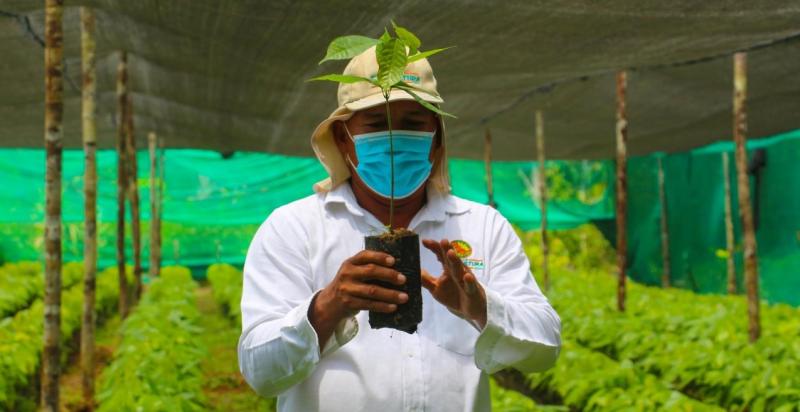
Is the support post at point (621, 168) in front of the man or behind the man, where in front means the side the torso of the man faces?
behind

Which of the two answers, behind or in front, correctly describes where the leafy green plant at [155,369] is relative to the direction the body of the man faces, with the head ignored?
behind

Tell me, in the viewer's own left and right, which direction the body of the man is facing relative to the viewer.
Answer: facing the viewer

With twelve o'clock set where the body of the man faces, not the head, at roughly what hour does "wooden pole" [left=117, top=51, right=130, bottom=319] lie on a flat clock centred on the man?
The wooden pole is roughly at 5 o'clock from the man.

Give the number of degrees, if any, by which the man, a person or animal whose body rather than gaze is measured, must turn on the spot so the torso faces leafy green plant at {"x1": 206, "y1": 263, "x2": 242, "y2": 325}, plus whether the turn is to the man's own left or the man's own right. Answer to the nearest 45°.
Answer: approximately 180°

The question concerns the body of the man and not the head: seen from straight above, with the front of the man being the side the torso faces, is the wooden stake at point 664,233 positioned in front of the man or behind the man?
behind

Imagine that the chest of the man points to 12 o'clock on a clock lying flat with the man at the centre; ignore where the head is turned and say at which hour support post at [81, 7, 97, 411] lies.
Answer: The support post is roughly at 5 o'clock from the man.

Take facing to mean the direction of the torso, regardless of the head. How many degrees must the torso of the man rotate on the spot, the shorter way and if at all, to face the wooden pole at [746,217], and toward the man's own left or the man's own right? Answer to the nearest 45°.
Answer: approximately 135° to the man's own left

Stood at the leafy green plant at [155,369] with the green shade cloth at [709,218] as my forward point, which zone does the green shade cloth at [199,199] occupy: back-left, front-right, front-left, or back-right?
front-left

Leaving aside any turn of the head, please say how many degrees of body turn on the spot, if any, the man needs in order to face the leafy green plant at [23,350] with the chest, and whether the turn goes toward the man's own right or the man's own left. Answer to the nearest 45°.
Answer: approximately 135° to the man's own right
